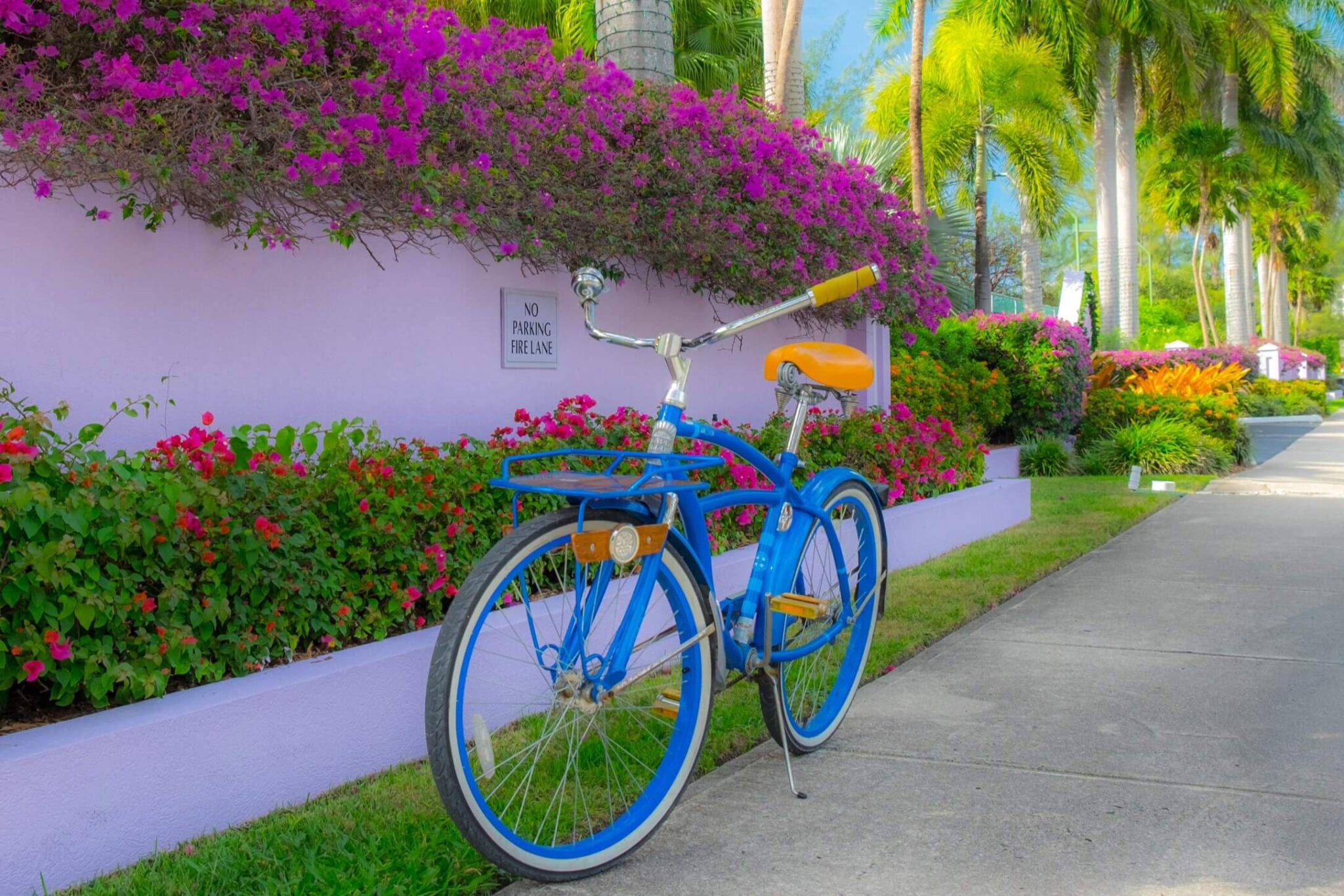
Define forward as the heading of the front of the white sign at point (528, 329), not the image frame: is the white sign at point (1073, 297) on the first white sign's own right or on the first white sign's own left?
on the first white sign's own left

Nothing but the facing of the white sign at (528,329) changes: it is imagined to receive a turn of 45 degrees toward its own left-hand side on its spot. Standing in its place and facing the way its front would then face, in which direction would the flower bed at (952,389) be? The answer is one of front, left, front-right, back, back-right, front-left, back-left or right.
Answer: front-left

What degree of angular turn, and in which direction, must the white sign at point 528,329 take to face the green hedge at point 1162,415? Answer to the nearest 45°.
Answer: approximately 90° to its left
